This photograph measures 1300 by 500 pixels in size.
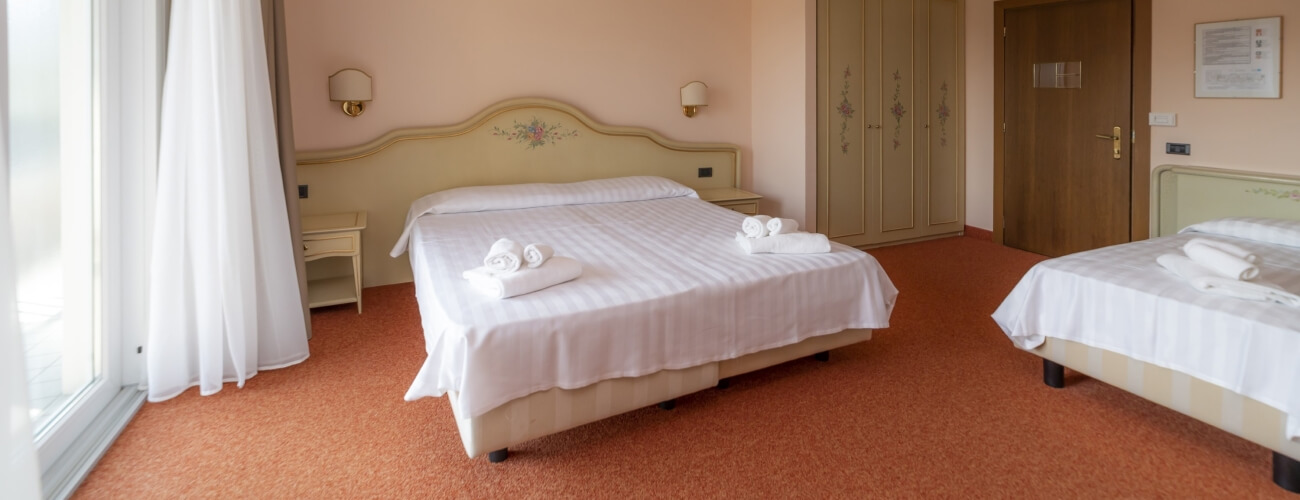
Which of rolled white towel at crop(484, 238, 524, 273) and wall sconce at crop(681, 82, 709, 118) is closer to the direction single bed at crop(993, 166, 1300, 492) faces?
the rolled white towel

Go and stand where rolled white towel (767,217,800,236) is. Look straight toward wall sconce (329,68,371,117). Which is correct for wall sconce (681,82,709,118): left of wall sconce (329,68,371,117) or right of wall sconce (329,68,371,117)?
right

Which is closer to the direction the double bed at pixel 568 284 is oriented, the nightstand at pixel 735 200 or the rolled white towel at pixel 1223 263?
the rolled white towel

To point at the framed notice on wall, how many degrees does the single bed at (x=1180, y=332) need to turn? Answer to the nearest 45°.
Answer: approximately 135° to its right

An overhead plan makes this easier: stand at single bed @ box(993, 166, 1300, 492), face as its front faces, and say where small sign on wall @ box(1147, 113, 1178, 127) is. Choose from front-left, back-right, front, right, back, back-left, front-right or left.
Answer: back-right

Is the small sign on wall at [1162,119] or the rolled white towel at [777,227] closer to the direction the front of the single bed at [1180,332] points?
the rolled white towel

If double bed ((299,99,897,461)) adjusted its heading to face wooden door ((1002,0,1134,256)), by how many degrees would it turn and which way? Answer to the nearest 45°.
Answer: approximately 90° to its left

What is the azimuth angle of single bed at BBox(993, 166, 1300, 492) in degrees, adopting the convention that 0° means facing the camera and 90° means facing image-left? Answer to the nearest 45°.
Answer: approximately 45°
